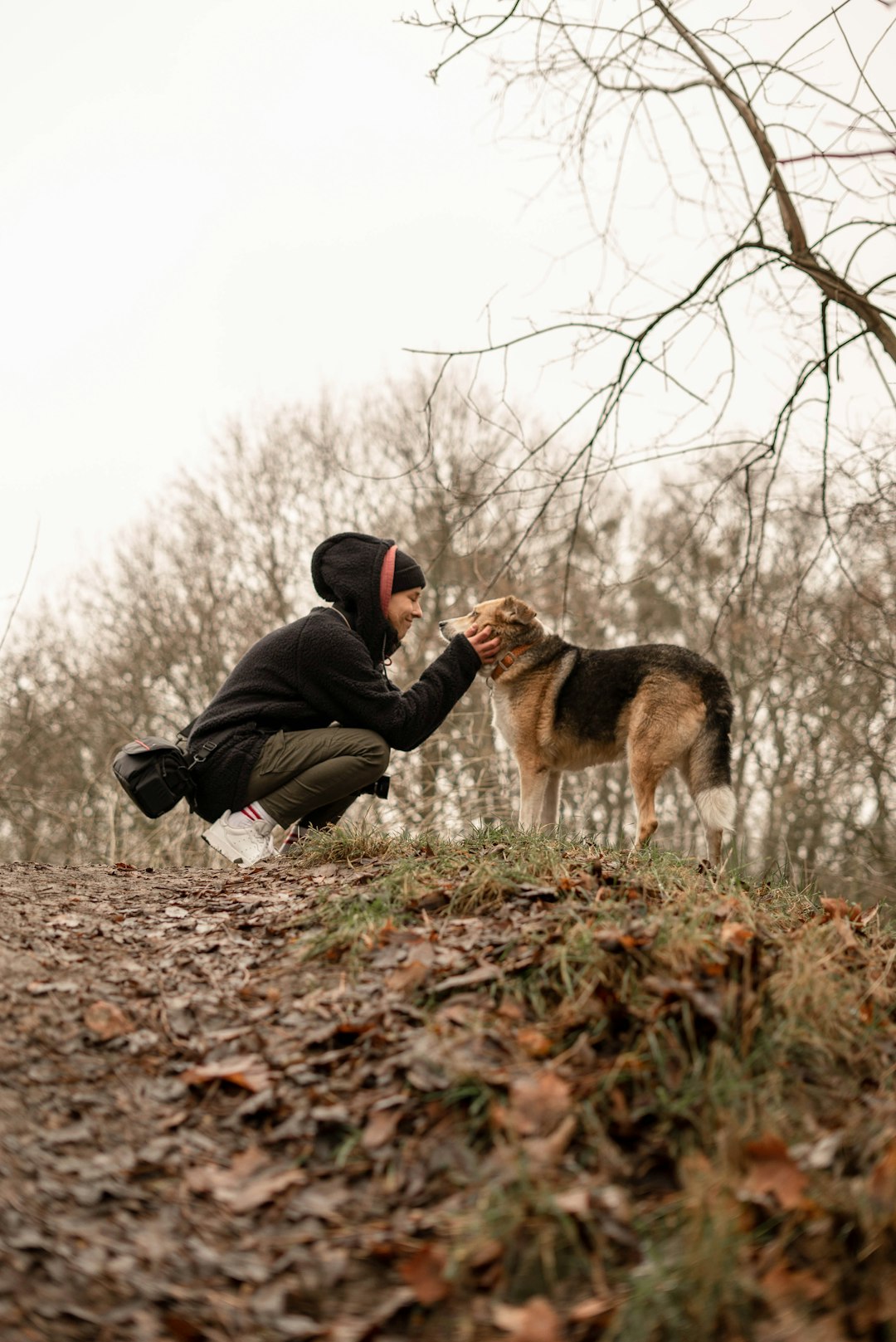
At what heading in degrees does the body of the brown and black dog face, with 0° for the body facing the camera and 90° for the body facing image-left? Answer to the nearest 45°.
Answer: approximately 90°

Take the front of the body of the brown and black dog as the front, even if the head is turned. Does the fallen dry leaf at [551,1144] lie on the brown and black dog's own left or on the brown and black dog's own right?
on the brown and black dog's own left

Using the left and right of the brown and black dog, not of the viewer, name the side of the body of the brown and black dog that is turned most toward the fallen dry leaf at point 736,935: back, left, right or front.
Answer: left

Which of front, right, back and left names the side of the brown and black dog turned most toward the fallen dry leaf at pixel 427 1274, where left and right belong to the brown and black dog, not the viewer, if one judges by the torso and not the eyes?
left

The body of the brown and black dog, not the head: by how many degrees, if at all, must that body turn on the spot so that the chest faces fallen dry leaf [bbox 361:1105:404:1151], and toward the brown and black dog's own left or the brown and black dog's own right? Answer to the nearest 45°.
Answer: approximately 90° to the brown and black dog's own left

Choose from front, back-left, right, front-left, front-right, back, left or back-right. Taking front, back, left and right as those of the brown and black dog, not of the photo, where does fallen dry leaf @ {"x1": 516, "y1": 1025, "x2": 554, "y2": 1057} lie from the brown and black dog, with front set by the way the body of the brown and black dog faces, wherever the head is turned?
left

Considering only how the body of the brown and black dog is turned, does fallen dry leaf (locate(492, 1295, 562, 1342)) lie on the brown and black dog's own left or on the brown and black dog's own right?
on the brown and black dog's own left

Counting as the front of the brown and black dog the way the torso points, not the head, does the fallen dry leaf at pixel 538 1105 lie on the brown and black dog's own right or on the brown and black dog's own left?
on the brown and black dog's own left
